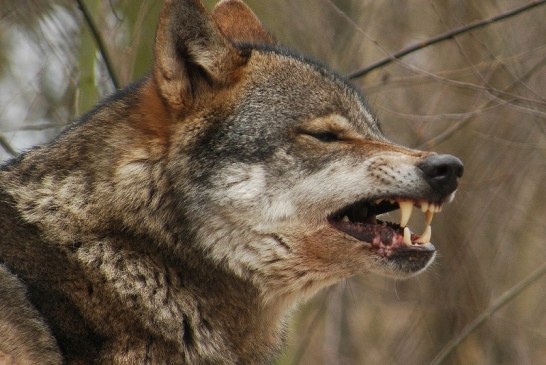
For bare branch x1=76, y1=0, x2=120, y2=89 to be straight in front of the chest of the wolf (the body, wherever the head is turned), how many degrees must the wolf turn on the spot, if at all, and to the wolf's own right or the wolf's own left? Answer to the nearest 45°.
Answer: approximately 135° to the wolf's own left

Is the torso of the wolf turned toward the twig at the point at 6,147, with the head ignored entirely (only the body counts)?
no

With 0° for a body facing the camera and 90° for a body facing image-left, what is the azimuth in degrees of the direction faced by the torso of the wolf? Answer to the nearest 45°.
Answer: approximately 270°
